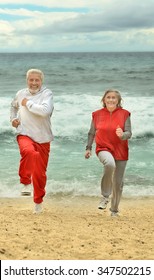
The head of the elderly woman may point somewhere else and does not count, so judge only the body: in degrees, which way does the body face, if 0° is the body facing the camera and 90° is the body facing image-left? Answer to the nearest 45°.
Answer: approximately 0°

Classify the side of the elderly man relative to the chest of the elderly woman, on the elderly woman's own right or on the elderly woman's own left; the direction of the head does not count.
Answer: on the elderly woman's own right
